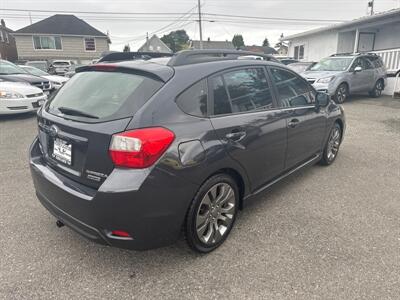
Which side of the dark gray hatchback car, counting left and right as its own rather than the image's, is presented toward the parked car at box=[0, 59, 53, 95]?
left

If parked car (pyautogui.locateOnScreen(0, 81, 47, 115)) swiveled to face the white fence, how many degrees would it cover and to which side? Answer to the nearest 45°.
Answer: approximately 45° to its left

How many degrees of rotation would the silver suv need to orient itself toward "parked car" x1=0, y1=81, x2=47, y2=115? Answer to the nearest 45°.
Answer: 0° — it already faces it

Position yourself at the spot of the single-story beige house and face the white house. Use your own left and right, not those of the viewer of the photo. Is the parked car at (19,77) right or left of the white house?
right

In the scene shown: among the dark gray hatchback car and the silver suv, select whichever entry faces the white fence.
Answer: the dark gray hatchback car

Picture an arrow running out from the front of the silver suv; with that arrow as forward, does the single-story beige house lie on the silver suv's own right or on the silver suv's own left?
on the silver suv's own right

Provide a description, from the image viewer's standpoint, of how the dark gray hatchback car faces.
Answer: facing away from the viewer and to the right of the viewer

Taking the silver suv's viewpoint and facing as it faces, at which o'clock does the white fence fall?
The white fence is roughly at 5 o'clock from the silver suv.

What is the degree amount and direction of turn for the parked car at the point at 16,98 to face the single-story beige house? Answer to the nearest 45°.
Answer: approximately 135° to its left

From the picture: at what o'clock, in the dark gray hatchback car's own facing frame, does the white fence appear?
The white fence is roughly at 12 o'clock from the dark gray hatchback car.

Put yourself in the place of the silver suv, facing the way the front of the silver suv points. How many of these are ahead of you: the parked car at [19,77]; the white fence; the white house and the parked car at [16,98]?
2

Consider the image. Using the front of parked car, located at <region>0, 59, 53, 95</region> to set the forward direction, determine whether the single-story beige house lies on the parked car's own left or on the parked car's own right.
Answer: on the parked car's own left
